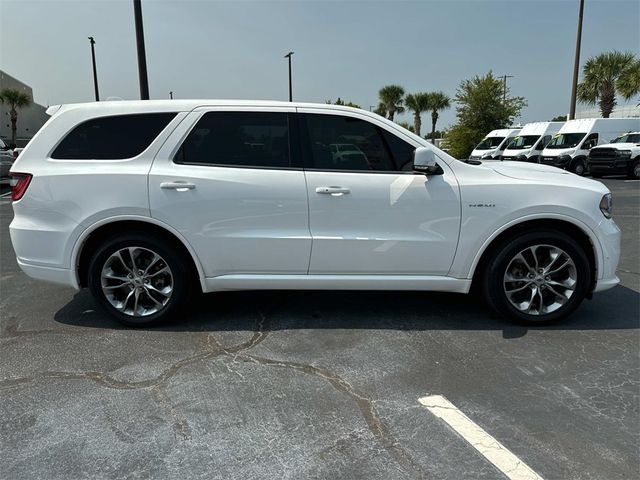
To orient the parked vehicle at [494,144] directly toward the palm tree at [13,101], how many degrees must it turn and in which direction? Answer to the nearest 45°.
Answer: approximately 45° to its right

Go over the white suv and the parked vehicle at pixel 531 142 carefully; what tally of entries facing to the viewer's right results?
1

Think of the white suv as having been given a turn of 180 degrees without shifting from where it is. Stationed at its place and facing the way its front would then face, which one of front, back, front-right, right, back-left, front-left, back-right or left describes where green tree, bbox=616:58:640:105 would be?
back-right

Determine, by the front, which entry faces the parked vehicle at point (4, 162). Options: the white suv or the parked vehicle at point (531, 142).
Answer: the parked vehicle at point (531, 142)

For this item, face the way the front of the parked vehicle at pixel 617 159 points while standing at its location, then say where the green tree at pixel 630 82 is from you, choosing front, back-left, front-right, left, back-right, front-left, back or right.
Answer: back-right

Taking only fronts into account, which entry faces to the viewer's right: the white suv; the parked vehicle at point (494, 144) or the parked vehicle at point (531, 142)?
the white suv

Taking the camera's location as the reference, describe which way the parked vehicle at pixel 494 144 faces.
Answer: facing the viewer and to the left of the viewer

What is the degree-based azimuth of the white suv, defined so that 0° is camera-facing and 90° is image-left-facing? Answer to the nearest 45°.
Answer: approximately 270°

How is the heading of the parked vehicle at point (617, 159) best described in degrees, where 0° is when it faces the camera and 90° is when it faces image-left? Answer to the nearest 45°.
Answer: approximately 45°

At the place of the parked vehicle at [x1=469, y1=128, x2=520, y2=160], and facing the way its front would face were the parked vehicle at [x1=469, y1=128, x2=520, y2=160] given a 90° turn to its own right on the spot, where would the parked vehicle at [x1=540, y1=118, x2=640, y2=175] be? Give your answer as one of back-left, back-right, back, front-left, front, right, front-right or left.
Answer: back

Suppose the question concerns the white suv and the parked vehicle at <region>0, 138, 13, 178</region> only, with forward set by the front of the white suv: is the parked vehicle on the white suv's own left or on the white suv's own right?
on the white suv's own left
